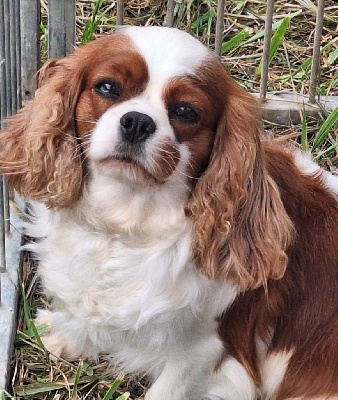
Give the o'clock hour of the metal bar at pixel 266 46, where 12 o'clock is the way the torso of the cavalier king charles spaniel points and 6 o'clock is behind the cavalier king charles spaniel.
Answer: The metal bar is roughly at 5 o'clock from the cavalier king charles spaniel.

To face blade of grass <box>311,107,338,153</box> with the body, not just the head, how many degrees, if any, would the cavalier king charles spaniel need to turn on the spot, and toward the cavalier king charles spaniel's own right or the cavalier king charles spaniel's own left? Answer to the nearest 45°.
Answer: approximately 180°

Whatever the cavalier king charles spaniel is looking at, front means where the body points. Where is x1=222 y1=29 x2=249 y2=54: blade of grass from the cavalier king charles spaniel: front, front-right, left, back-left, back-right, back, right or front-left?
back-right

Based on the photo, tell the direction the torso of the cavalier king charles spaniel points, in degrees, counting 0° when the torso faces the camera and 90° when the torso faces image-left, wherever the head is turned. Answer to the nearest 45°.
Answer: approximately 45°

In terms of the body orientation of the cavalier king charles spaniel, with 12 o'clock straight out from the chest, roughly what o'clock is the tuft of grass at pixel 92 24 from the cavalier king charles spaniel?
The tuft of grass is roughly at 4 o'clock from the cavalier king charles spaniel.

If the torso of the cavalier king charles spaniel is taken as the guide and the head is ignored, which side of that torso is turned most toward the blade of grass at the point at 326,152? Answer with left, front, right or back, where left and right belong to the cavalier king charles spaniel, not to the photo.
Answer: back
